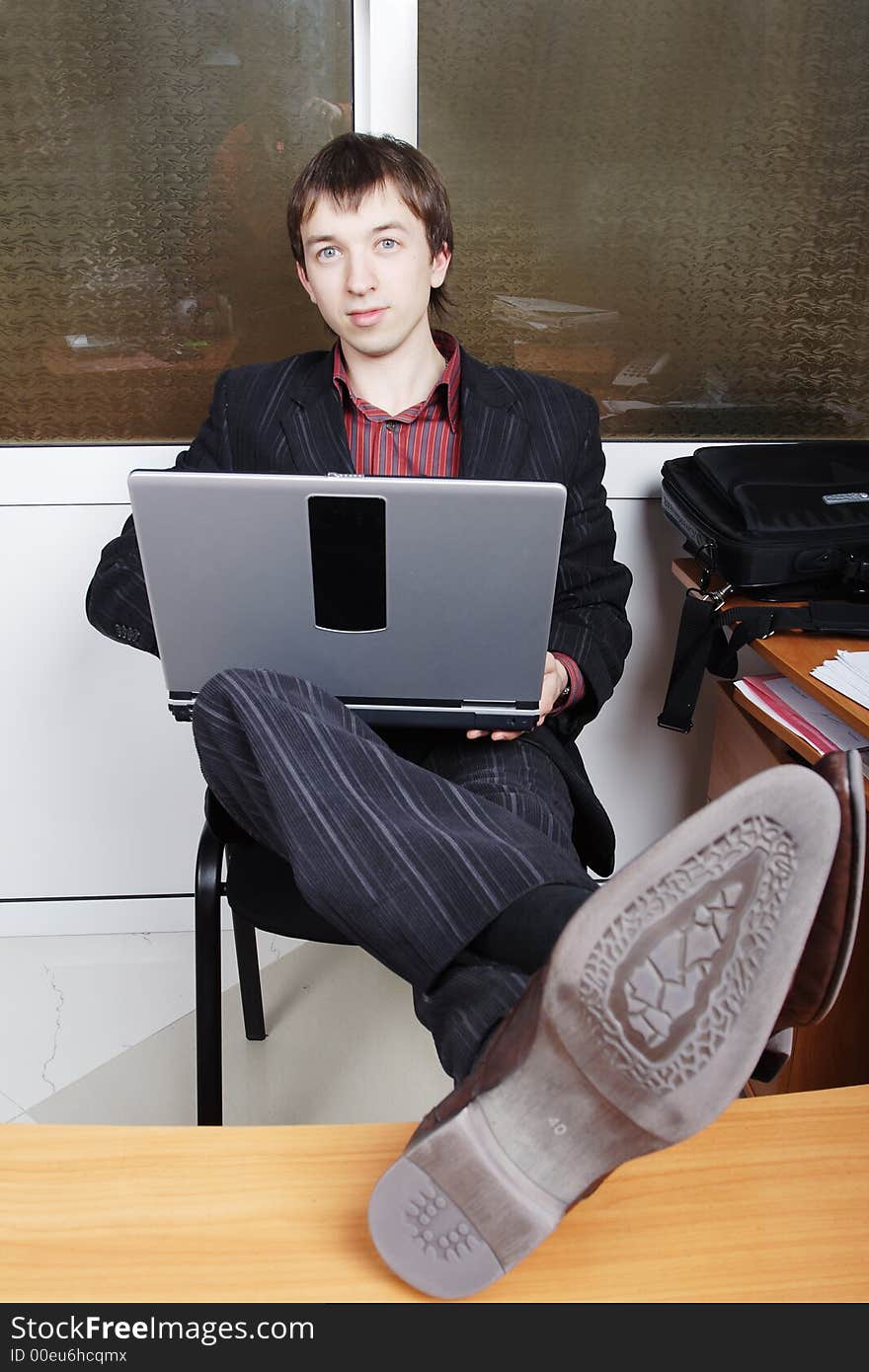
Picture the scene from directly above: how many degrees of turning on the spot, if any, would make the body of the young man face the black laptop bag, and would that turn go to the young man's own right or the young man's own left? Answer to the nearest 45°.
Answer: approximately 135° to the young man's own left

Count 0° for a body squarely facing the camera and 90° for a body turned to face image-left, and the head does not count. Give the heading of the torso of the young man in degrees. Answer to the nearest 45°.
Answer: approximately 0°
